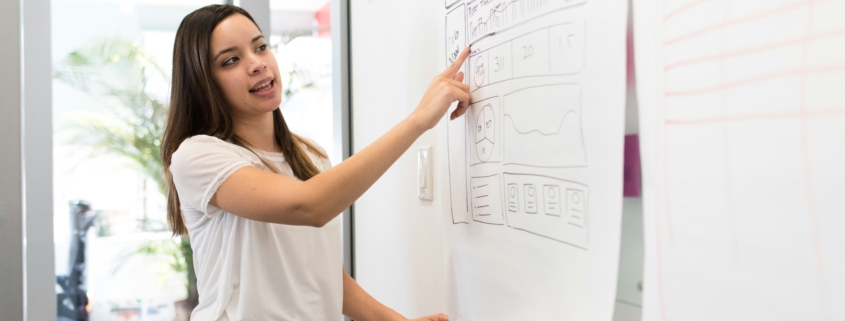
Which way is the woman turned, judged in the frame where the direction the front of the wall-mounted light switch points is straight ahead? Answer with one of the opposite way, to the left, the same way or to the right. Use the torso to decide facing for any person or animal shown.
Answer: to the left

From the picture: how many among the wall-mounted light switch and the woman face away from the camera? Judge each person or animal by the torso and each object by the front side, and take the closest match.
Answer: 0

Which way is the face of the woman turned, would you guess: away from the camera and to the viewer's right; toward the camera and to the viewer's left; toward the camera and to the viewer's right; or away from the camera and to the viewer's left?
toward the camera and to the viewer's right

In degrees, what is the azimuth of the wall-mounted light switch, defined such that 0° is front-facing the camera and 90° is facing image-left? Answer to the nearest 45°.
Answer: approximately 45°

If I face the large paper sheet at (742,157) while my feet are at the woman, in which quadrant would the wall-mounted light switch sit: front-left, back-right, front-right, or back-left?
front-left

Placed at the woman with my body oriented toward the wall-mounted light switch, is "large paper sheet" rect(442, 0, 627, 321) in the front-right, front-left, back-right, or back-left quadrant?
front-right

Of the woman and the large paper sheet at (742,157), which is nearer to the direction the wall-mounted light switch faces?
the woman

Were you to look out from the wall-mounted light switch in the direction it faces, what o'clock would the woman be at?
The woman is roughly at 1 o'clock from the wall-mounted light switch.

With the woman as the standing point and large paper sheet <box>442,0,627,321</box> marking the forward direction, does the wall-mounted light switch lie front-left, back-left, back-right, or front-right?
front-left

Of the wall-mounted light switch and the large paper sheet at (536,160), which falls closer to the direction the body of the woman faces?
the large paper sheet
